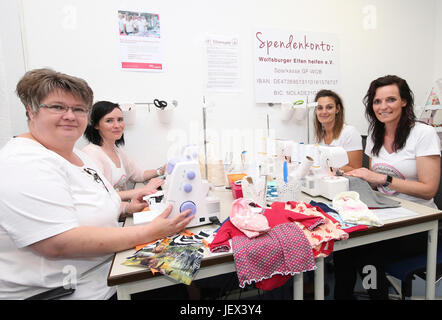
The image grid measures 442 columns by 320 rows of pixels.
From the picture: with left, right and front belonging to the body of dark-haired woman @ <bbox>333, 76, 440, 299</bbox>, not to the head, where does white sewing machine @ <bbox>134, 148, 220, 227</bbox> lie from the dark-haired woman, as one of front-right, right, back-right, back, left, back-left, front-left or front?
front

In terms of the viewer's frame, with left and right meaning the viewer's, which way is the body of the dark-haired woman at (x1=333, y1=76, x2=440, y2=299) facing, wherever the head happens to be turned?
facing the viewer and to the left of the viewer

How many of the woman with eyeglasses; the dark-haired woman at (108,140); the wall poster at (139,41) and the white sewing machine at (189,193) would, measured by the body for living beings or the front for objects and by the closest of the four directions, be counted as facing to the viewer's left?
1

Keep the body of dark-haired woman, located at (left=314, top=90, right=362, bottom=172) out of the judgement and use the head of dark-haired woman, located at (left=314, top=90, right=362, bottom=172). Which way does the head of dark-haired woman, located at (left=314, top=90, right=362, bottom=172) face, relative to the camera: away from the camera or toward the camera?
toward the camera

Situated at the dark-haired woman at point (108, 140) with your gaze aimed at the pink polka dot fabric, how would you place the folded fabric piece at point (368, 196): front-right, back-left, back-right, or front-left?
front-left

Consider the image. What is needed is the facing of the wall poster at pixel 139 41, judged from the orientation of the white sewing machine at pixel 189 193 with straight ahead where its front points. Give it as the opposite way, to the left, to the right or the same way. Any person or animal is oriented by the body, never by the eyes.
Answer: to the left

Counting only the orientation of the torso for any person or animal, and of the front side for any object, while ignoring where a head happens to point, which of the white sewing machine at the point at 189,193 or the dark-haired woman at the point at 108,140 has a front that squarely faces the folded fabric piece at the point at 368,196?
the dark-haired woman

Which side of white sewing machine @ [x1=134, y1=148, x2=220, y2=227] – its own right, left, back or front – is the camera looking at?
left

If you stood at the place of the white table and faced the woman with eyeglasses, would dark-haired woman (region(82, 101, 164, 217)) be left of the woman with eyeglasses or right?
right

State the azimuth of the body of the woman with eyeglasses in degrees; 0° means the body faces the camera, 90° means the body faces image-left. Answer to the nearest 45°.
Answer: approximately 315°

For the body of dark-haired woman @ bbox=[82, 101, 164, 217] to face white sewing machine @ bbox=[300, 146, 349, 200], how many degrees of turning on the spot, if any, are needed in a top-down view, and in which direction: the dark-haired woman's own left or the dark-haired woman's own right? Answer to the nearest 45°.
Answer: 0° — they already face it

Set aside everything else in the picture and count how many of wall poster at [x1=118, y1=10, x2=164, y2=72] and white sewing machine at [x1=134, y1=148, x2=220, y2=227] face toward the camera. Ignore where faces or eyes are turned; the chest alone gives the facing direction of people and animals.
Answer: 1

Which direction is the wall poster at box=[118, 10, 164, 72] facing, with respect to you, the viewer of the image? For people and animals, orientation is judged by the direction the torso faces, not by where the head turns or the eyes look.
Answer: facing the viewer
